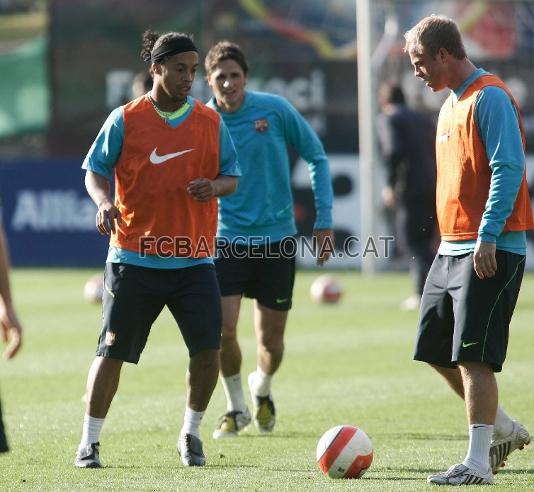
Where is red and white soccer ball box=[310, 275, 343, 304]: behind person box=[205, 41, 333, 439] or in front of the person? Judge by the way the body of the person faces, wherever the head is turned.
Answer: behind

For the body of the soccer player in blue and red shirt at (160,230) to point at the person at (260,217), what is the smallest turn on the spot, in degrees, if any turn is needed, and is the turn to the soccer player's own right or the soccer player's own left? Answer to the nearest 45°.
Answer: approximately 135° to the soccer player's own left

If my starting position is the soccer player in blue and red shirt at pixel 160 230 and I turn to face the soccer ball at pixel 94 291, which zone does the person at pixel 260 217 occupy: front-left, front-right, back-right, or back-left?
front-right

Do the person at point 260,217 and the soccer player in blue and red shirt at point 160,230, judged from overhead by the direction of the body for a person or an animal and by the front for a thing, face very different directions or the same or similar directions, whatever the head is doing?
same or similar directions

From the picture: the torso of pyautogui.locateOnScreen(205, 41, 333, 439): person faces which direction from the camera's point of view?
toward the camera

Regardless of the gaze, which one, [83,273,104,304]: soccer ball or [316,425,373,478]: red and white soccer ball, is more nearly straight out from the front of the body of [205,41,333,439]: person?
the red and white soccer ball

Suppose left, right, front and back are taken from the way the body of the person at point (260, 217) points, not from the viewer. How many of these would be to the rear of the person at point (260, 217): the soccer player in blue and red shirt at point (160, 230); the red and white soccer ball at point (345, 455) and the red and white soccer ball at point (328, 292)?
1

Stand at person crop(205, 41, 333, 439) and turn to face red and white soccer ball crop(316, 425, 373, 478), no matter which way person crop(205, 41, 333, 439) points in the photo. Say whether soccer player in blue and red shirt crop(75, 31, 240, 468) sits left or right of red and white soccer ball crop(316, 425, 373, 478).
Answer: right

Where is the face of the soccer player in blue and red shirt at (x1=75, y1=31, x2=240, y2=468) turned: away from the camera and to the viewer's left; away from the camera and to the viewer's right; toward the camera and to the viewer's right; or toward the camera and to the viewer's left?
toward the camera and to the viewer's right

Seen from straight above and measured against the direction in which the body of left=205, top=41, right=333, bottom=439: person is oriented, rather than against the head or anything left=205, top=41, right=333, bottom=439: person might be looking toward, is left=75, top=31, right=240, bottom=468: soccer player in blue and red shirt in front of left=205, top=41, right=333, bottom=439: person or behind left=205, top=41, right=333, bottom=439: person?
in front
